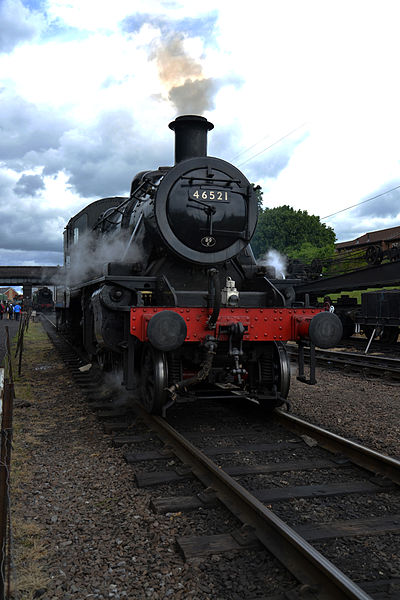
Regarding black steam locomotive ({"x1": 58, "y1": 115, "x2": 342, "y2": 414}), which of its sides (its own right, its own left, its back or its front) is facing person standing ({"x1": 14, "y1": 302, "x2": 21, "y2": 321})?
back

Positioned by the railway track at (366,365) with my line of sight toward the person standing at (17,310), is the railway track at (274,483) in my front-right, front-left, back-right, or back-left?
back-left

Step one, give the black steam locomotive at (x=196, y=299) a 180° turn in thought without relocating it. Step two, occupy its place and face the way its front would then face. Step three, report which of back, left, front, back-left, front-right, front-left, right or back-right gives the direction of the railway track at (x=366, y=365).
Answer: right
